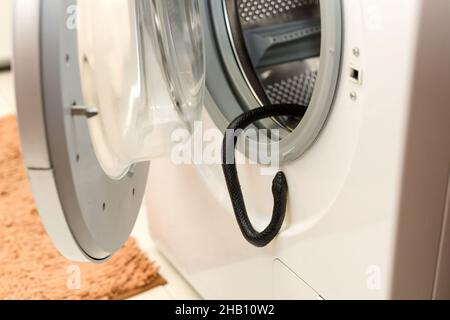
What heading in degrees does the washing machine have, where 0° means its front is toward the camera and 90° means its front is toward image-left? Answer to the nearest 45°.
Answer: approximately 45°
